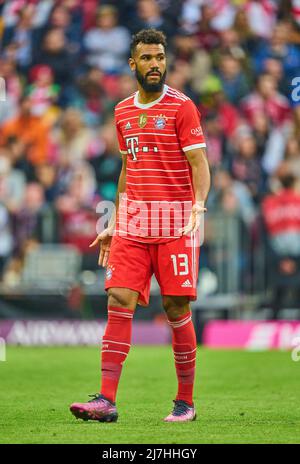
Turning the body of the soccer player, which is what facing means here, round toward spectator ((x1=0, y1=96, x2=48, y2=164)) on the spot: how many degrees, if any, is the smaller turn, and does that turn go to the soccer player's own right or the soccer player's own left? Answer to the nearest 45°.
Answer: approximately 135° to the soccer player's own right

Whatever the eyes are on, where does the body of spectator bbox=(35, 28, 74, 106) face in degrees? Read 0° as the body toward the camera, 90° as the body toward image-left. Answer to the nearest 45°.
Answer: approximately 0°

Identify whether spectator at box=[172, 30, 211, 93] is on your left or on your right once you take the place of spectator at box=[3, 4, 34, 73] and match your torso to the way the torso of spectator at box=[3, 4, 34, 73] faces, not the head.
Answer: on your left

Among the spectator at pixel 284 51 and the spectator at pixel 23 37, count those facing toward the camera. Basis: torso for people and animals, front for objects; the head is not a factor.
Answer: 2
